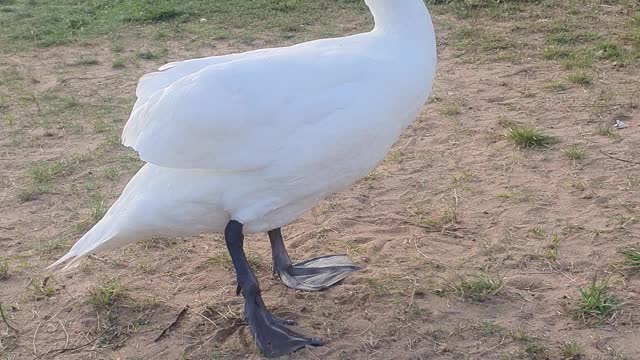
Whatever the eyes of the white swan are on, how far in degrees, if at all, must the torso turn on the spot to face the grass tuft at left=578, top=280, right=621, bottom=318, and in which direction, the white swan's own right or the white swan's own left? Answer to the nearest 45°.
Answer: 0° — it already faces it

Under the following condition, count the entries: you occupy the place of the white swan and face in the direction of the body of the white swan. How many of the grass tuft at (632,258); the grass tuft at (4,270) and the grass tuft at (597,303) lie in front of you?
2

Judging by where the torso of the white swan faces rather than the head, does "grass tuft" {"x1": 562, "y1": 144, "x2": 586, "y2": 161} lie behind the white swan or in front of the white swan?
in front

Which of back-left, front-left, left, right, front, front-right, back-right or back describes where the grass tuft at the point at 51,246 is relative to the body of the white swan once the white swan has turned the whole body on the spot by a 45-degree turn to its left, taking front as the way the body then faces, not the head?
left

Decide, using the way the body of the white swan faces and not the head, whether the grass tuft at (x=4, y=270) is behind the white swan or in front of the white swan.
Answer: behind

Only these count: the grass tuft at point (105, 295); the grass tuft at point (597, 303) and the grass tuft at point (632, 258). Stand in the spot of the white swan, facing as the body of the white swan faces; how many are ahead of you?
2

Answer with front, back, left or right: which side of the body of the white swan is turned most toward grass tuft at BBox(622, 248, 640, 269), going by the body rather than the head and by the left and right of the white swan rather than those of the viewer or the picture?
front

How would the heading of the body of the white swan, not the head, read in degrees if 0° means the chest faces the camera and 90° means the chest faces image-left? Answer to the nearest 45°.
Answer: approximately 270°

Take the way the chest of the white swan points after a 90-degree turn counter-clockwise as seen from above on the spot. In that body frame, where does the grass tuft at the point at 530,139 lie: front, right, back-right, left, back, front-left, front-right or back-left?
front-right
